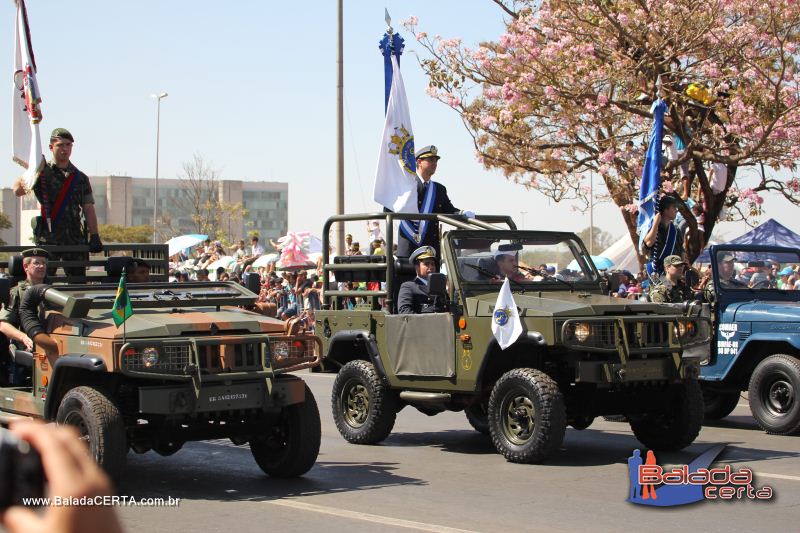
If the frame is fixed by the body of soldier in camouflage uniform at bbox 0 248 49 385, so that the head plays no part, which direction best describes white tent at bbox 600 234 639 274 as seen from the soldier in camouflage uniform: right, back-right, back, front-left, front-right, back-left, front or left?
left

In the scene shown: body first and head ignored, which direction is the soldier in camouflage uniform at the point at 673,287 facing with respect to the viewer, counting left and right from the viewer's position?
facing the viewer and to the right of the viewer

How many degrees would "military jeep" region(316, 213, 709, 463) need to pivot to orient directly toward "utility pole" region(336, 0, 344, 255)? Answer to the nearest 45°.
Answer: approximately 135° to its left

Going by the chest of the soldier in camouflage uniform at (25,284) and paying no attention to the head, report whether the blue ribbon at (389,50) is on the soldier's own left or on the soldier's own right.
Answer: on the soldier's own left

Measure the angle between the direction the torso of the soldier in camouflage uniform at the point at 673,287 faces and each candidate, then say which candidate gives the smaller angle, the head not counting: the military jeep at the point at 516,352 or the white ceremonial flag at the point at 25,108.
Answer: the military jeep

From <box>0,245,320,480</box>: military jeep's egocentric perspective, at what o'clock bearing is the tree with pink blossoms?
The tree with pink blossoms is roughly at 9 o'clock from the military jeep.

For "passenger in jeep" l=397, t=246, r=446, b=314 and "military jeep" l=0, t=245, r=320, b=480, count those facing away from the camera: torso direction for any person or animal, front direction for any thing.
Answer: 0

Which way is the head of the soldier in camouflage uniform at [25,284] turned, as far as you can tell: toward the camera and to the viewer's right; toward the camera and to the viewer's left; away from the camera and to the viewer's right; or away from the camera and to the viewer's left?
toward the camera and to the viewer's right

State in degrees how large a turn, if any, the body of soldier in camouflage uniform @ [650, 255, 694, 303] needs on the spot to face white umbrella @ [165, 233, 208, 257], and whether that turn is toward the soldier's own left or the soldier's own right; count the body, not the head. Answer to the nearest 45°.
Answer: approximately 180°

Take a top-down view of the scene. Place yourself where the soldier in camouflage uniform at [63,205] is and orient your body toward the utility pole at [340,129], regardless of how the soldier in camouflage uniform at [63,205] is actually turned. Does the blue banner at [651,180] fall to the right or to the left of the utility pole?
right

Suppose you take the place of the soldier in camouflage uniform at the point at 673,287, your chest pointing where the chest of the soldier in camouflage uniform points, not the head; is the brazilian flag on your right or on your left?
on your right

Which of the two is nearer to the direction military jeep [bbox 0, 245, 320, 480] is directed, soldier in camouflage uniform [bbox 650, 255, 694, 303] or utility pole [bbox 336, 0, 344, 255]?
the soldier in camouflage uniform

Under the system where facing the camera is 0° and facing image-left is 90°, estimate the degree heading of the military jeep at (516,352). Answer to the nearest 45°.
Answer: approximately 315°

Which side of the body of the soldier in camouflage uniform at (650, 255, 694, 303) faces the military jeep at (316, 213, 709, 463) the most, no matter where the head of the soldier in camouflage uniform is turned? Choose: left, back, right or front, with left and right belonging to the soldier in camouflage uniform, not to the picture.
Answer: right

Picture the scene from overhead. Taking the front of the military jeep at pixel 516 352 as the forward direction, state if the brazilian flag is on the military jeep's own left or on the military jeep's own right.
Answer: on the military jeep's own right
